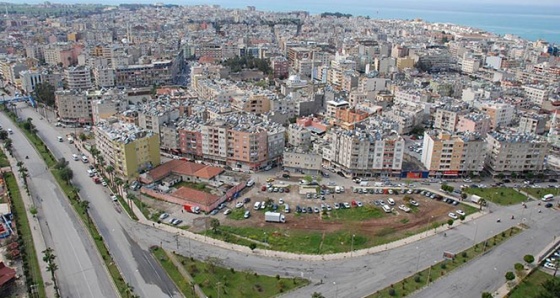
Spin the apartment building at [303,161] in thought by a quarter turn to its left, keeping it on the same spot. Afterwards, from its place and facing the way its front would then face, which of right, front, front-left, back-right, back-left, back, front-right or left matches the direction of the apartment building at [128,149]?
back

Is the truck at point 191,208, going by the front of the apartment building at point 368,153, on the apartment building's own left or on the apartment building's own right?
on the apartment building's own right

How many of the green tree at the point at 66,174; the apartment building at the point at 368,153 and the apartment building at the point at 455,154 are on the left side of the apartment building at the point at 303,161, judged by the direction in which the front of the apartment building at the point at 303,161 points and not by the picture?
2

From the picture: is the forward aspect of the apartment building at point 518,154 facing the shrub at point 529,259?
yes

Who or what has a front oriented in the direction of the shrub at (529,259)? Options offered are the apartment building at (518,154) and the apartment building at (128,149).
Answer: the apartment building at (518,154)

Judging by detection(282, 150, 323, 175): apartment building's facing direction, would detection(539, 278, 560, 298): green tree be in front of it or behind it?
in front

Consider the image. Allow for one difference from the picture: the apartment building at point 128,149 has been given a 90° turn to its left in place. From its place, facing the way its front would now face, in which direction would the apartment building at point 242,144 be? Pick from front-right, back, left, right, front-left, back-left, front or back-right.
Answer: front-left

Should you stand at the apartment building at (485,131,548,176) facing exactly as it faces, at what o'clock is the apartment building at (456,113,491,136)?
the apartment building at (456,113,491,136) is roughly at 5 o'clock from the apartment building at (485,131,548,176).

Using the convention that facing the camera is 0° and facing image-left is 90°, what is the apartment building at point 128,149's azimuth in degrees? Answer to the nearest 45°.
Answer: approximately 45°

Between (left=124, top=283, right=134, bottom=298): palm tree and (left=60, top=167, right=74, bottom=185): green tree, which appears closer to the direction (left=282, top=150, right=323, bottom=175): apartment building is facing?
the palm tree

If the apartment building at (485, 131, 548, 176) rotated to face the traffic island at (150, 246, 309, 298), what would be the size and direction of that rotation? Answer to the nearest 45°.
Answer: approximately 45° to its right

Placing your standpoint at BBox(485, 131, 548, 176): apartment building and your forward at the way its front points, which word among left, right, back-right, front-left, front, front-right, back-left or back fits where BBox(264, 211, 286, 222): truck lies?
front-right

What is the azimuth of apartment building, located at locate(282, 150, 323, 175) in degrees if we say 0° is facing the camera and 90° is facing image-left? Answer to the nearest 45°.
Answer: approximately 0°

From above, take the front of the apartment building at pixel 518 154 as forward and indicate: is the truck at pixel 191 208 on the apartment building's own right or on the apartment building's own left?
on the apartment building's own right
